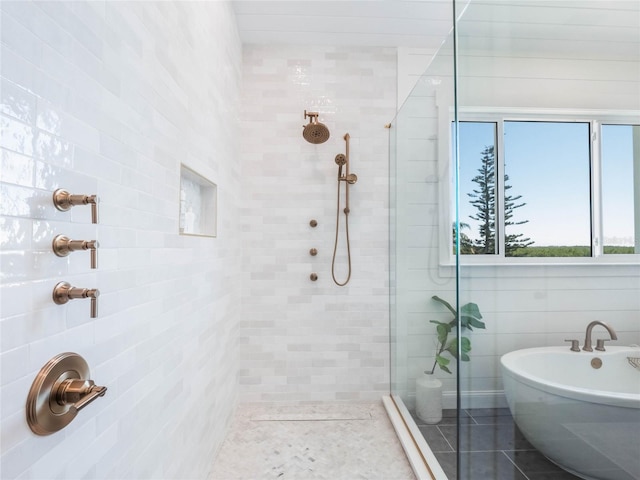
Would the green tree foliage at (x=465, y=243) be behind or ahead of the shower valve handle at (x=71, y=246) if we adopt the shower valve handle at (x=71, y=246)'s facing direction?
ahead

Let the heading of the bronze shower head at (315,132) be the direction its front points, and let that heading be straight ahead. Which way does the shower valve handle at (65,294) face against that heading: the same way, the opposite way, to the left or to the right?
to the left

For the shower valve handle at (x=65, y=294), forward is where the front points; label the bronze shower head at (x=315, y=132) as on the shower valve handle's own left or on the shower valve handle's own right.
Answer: on the shower valve handle's own left

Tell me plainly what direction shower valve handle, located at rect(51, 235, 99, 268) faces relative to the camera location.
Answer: facing the viewer and to the right of the viewer

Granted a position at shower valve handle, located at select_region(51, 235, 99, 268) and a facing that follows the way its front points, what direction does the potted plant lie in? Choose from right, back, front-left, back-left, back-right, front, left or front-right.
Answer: front-left

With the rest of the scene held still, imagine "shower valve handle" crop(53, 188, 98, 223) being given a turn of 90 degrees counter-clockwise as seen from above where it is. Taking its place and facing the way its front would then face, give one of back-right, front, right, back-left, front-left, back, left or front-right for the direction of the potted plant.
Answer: front-right
